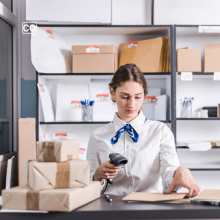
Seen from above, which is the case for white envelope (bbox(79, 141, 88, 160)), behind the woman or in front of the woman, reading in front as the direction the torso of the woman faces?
behind

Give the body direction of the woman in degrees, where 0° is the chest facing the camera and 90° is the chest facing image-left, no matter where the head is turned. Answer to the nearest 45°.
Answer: approximately 0°

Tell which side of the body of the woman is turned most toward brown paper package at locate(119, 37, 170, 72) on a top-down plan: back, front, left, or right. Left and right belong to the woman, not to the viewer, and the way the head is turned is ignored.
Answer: back

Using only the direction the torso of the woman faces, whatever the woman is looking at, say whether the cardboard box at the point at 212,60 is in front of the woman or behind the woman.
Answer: behind

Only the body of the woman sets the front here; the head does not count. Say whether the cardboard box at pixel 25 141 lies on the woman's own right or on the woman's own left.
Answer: on the woman's own right

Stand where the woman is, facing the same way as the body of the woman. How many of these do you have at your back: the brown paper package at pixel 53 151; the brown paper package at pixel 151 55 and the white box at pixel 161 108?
2
